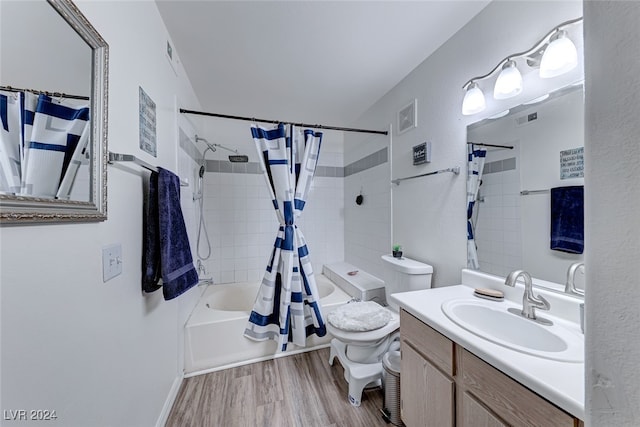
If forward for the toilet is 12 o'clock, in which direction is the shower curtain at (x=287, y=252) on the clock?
The shower curtain is roughly at 2 o'clock from the toilet.

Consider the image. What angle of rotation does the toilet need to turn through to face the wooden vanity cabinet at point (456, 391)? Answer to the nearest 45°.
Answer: approximately 90° to its left

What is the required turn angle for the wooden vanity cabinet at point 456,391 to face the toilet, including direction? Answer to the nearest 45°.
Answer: approximately 45° to its right

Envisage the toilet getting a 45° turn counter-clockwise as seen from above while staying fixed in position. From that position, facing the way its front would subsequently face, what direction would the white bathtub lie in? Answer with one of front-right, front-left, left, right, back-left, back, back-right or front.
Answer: right

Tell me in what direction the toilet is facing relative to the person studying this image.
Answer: facing the viewer and to the left of the viewer

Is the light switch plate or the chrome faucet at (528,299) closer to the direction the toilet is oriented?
the light switch plate

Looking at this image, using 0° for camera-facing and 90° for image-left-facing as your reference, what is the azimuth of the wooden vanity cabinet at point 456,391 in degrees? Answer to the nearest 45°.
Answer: approximately 90°

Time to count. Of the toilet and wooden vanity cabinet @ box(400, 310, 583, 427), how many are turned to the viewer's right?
0

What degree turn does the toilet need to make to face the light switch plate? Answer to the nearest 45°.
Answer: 0° — it already faces it
